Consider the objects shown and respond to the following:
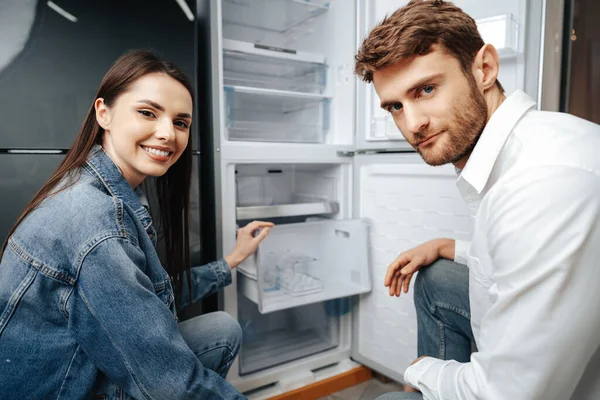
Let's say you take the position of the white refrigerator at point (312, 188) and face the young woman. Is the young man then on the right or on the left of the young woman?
left

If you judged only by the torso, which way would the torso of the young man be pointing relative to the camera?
to the viewer's left

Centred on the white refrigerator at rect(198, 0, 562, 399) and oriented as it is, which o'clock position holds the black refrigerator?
The black refrigerator is roughly at 3 o'clock from the white refrigerator.

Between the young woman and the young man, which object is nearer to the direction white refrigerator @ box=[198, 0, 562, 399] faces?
the young man

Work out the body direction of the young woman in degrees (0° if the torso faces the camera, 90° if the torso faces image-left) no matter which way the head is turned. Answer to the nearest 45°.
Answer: approximately 270°

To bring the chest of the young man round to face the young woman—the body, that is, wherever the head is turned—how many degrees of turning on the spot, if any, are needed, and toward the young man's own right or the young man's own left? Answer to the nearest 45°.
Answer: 0° — they already face them

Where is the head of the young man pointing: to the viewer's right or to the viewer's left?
to the viewer's left
